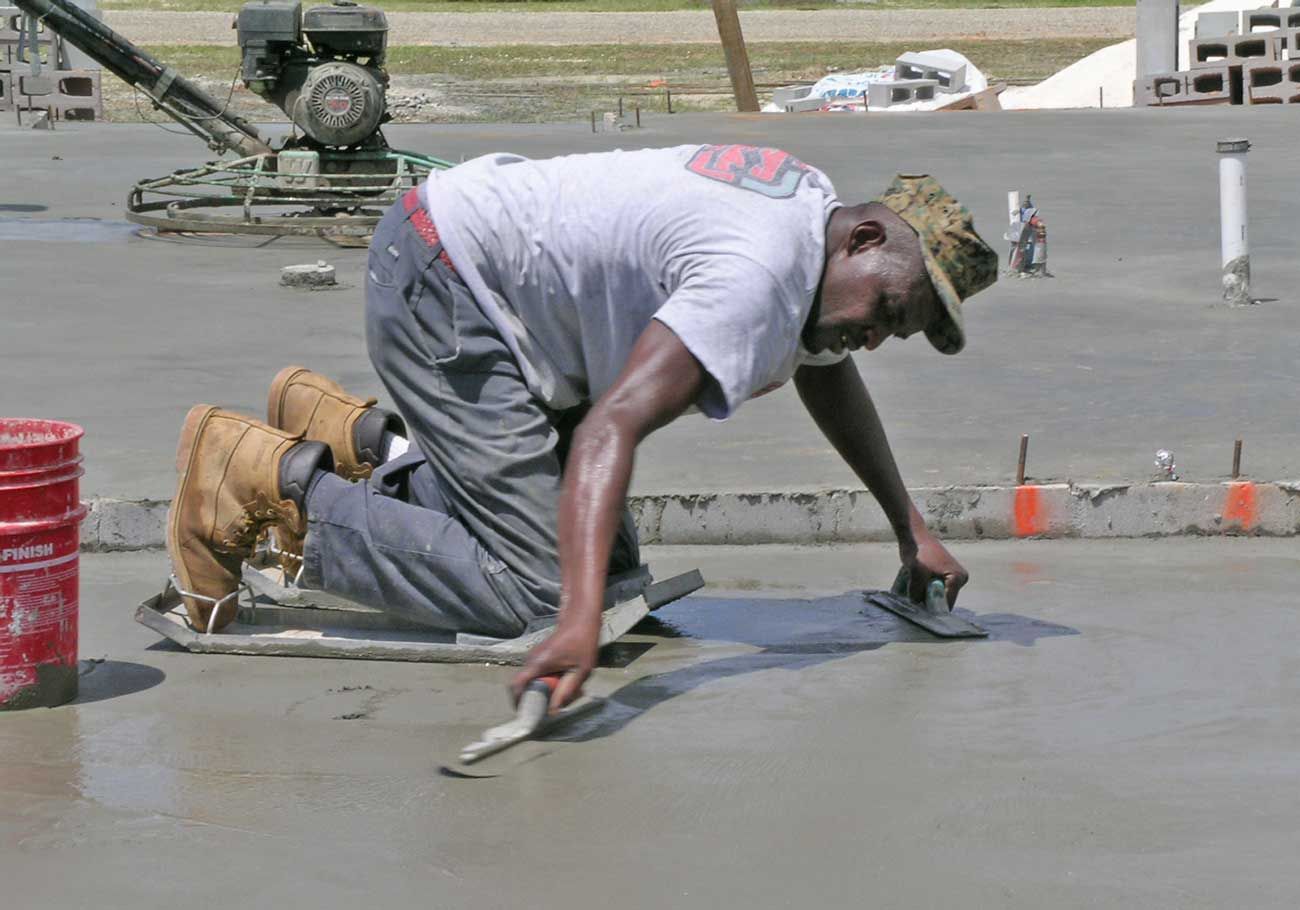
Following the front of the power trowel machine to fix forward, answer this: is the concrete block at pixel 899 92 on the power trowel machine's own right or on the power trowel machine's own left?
on the power trowel machine's own left

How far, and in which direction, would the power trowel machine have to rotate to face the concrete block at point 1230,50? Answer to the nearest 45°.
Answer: approximately 45° to its left

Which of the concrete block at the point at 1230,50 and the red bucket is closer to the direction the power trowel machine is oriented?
the concrete block

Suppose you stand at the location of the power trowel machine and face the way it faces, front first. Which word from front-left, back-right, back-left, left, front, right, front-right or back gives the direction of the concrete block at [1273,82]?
front-left

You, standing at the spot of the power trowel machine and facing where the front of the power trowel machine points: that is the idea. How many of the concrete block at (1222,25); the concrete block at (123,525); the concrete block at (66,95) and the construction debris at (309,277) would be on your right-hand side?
2

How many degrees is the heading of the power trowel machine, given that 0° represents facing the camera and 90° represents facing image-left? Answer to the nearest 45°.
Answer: approximately 270°

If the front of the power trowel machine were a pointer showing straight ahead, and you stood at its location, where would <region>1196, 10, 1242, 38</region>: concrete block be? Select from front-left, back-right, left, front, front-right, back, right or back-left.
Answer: front-left

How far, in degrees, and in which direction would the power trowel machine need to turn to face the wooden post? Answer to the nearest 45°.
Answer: approximately 45° to its left

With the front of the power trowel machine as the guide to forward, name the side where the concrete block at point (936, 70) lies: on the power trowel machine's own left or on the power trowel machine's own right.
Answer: on the power trowel machine's own left

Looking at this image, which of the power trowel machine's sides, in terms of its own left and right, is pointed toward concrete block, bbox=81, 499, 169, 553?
right

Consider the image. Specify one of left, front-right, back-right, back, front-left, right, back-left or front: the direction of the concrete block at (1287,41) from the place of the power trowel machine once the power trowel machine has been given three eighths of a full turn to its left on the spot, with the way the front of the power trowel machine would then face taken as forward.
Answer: right

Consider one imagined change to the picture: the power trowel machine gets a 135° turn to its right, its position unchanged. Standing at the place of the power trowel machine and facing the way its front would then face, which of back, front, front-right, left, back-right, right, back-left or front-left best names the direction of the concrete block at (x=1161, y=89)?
back
